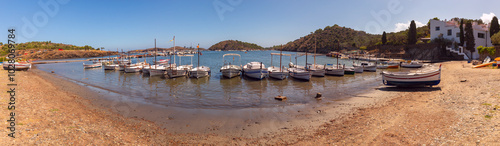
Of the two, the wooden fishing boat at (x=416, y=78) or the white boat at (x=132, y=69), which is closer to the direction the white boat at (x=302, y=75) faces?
the wooden fishing boat

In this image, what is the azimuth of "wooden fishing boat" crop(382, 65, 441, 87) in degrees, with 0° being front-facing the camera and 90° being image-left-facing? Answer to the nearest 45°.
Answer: approximately 270°

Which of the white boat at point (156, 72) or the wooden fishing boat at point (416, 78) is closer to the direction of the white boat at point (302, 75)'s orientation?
the wooden fishing boat

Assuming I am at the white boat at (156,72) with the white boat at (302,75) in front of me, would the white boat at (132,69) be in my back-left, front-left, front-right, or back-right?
back-left

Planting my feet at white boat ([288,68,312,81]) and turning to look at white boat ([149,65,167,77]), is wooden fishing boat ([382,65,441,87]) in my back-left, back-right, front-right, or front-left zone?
back-left

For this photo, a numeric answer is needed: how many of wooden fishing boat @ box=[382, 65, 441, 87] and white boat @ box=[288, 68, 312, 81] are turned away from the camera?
0
